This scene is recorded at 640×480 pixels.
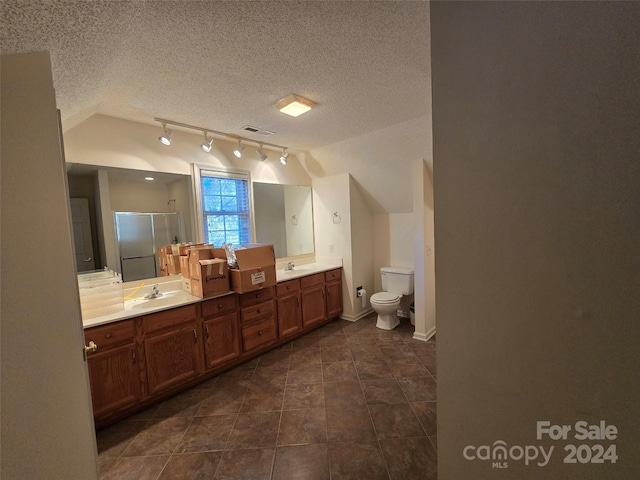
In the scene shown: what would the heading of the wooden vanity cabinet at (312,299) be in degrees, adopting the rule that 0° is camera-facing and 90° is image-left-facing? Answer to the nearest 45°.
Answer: approximately 315°

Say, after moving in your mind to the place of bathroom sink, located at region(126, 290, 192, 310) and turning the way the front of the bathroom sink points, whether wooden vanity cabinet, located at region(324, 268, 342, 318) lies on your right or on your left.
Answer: on your left

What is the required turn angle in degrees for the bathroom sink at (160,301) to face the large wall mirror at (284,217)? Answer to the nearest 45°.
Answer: approximately 90° to its left

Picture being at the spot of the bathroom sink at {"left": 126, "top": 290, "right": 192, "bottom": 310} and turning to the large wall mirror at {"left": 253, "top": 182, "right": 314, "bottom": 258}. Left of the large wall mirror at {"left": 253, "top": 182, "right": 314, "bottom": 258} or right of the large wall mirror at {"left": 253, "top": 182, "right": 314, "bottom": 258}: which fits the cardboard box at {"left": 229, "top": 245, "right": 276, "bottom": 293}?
right

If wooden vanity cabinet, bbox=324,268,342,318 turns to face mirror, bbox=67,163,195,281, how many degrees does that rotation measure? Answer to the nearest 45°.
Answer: approximately 90° to its right

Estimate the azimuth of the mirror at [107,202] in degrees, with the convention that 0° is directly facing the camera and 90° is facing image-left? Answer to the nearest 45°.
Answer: approximately 315°

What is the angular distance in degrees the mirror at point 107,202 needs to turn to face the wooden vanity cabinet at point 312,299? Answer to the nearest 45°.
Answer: approximately 45° to its left
